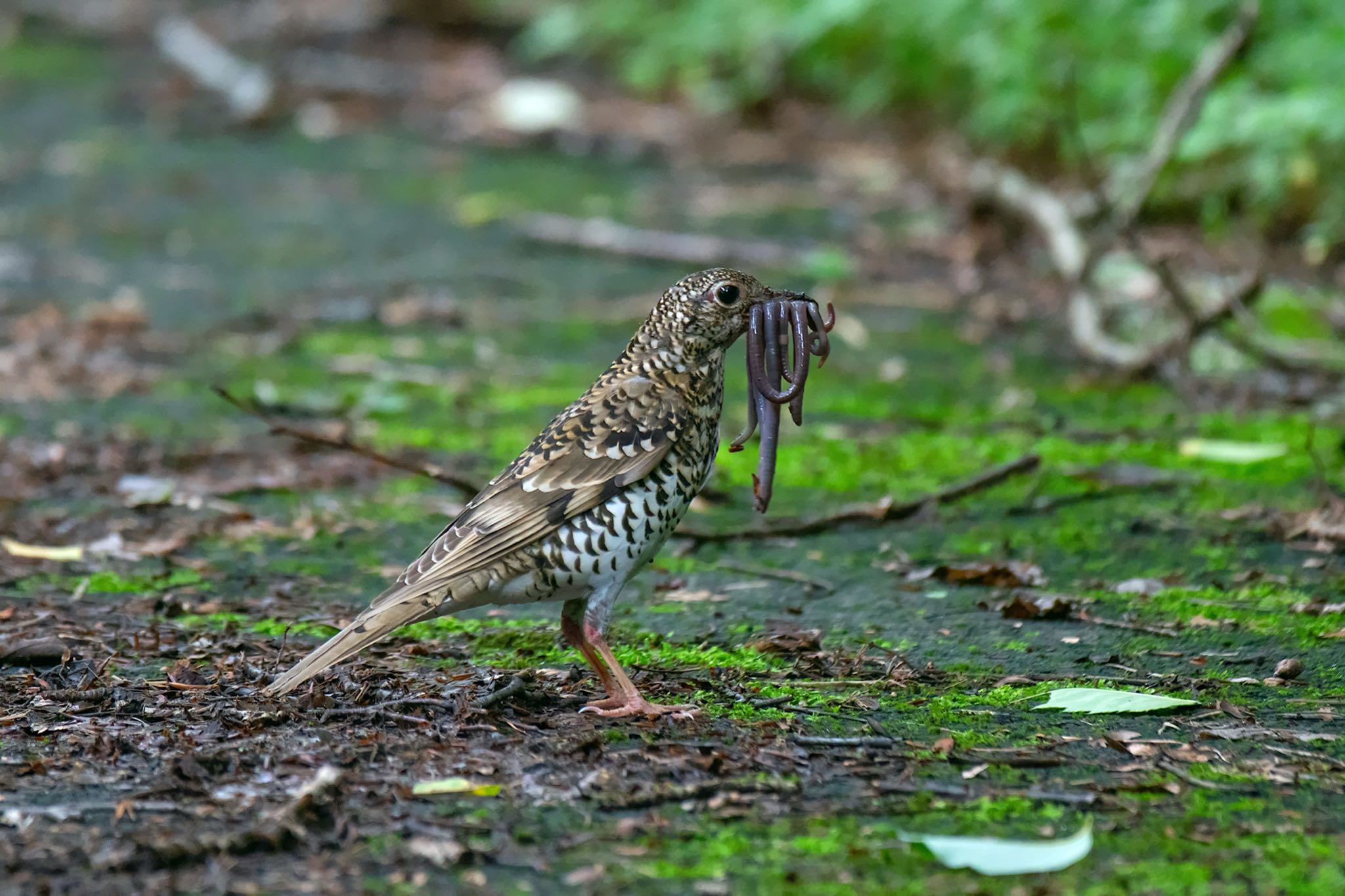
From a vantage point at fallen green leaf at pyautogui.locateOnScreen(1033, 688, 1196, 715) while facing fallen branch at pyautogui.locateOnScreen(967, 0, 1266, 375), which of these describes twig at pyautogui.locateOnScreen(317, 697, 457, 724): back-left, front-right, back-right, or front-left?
back-left

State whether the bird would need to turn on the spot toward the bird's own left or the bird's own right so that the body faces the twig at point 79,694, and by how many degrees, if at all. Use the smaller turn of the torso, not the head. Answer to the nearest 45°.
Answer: approximately 180°

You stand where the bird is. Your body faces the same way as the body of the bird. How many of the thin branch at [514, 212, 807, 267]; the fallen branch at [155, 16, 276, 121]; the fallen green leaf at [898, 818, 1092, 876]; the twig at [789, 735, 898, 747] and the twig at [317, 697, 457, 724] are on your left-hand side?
2

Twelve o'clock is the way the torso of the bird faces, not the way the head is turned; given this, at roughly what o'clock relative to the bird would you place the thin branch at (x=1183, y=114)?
The thin branch is roughly at 10 o'clock from the bird.

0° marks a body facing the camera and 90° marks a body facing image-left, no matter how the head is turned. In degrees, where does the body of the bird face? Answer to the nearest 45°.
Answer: approximately 270°

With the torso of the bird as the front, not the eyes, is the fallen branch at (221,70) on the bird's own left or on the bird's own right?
on the bird's own left

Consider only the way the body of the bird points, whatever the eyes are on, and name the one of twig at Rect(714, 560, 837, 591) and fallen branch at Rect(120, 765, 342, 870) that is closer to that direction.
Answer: the twig

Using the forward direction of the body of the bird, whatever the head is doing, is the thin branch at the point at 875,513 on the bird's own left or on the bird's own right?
on the bird's own left

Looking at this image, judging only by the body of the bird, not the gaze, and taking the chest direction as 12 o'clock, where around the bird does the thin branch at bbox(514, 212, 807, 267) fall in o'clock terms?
The thin branch is roughly at 9 o'clock from the bird.

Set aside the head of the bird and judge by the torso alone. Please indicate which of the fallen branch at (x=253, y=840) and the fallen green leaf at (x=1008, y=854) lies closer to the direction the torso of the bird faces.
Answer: the fallen green leaf

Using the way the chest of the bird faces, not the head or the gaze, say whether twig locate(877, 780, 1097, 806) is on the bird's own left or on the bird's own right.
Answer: on the bird's own right
